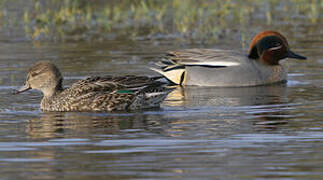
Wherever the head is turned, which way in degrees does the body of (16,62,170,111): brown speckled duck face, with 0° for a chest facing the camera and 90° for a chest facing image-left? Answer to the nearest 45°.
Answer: approximately 90°

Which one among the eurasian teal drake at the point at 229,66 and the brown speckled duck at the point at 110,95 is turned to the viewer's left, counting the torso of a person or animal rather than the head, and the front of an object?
the brown speckled duck

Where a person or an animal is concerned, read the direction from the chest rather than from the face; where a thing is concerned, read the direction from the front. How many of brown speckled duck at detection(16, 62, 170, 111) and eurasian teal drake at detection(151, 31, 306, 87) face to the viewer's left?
1

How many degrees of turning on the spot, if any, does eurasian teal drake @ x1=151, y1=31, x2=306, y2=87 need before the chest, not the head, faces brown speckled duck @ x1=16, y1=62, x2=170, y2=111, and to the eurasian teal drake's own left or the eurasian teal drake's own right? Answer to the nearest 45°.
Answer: approximately 135° to the eurasian teal drake's own right

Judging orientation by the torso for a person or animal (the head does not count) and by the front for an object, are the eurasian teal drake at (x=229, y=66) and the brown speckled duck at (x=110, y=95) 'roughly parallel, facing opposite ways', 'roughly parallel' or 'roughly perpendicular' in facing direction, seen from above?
roughly parallel, facing opposite ways

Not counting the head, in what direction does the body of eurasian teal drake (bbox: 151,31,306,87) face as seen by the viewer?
to the viewer's right

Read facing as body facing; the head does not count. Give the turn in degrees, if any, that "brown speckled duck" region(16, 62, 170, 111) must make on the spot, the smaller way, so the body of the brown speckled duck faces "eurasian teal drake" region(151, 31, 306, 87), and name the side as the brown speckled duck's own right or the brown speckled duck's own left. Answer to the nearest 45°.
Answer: approximately 135° to the brown speckled duck's own right
